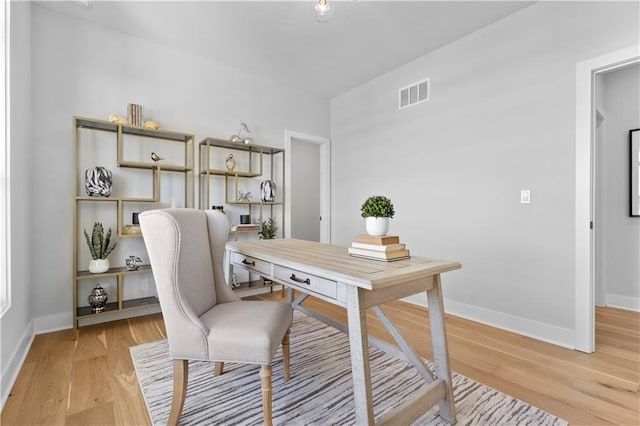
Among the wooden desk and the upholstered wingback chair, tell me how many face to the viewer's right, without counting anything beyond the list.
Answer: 1

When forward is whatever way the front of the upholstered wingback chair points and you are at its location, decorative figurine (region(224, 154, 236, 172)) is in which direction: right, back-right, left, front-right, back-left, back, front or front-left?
left

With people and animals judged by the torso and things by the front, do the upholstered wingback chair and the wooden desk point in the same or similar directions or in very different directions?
very different directions

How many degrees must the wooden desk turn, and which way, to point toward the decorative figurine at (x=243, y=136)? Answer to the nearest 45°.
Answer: approximately 90° to its right

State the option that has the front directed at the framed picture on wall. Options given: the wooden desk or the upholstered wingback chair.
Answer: the upholstered wingback chair

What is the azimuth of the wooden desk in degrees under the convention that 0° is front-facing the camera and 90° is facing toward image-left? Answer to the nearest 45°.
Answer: approximately 45°

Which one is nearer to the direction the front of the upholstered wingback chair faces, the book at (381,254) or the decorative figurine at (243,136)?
the book

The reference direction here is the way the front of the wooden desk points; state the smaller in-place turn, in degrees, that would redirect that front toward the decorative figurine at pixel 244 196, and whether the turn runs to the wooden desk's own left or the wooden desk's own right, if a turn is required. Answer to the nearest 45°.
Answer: approximately 90° to the wooden desk's own right

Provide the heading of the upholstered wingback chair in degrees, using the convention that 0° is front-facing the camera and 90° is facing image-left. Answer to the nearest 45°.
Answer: approximately 270°

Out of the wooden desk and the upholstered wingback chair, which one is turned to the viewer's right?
the upholstered wingback chair

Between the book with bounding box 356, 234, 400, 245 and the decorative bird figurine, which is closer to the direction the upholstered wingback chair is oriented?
the book

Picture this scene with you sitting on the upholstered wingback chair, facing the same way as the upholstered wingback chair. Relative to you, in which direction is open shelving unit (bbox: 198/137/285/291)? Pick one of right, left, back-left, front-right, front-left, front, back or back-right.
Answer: left

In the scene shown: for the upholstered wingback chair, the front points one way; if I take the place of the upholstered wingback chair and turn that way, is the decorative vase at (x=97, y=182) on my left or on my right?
on my left

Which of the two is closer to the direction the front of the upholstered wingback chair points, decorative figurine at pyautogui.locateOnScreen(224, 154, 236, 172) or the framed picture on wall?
the framed picture on wall

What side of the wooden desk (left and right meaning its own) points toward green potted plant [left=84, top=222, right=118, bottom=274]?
right
